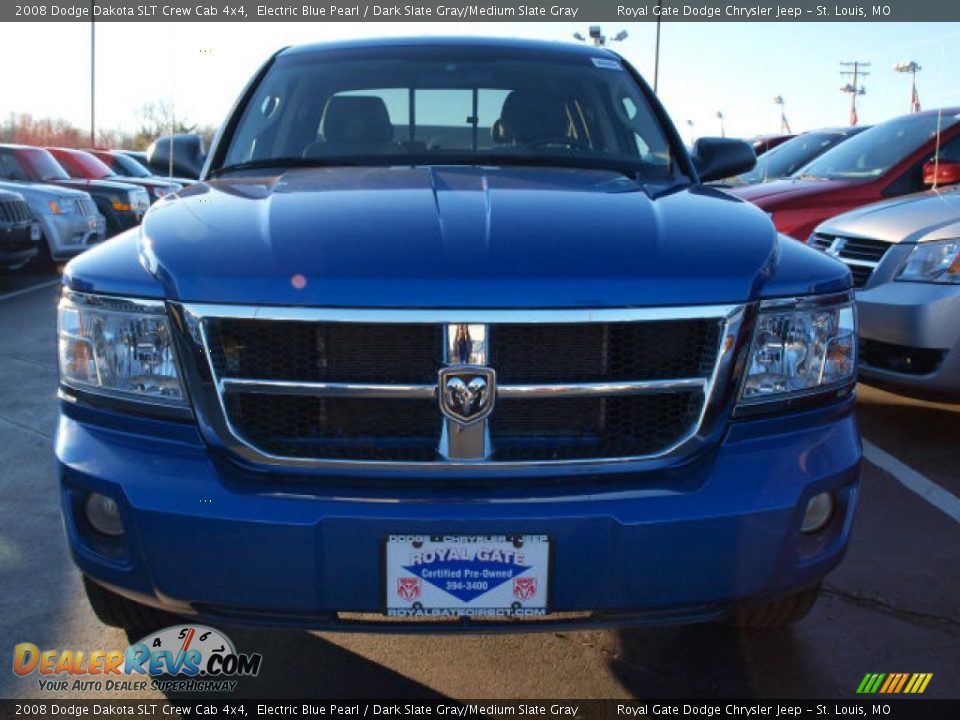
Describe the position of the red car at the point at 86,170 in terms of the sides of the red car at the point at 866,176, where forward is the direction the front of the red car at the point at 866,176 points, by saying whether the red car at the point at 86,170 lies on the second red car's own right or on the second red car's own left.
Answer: on the second red car's own right

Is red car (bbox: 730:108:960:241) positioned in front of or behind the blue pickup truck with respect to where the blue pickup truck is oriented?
behind

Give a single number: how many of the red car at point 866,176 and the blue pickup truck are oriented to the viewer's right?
0

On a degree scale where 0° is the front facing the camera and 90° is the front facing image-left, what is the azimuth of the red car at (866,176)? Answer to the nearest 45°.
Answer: approximately 45°

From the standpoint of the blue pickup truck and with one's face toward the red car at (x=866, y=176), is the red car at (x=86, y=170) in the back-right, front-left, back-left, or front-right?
front-left

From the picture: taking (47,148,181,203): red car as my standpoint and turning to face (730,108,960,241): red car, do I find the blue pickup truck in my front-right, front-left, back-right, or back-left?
front-right

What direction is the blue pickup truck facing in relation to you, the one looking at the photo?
facing the viewer

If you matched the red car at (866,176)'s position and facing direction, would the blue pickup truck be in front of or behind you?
in front

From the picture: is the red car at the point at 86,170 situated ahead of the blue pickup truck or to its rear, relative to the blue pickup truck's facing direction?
to the rear
